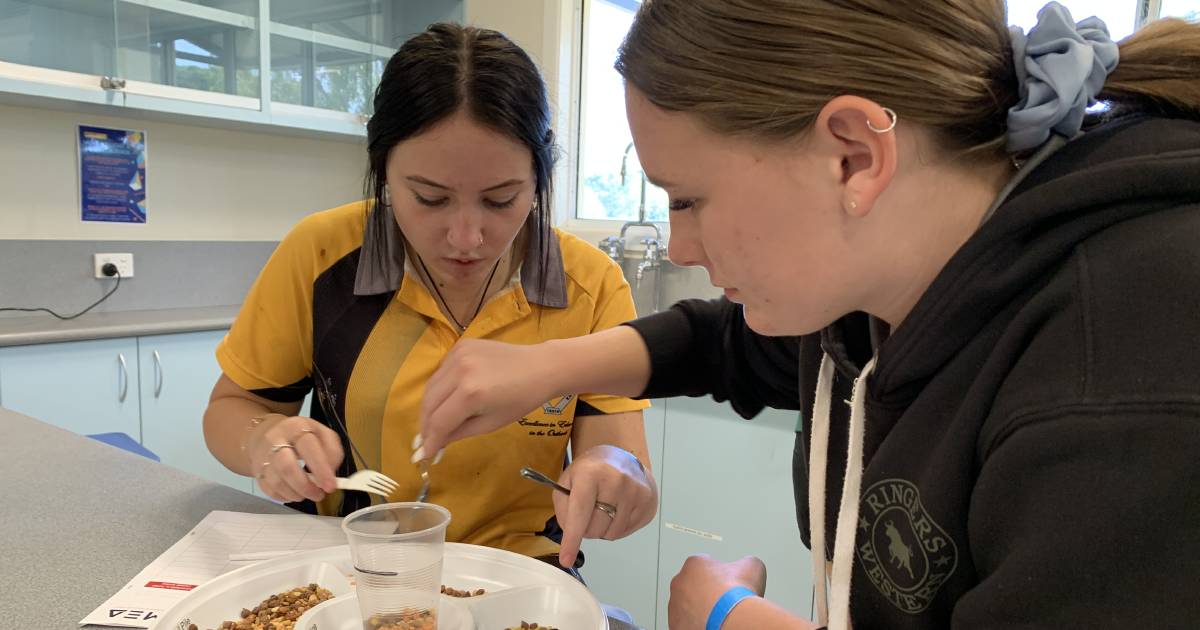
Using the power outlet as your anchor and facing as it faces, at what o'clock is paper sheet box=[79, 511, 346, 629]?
The paper sheet is roughly at 12 o'clock from the power outlet.

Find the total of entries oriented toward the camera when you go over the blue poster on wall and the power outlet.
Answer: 2

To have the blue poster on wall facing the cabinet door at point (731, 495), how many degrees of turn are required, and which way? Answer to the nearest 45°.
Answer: approximately 45° to its left

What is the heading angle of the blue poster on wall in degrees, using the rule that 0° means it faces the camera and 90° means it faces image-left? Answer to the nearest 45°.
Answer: approximately 0°

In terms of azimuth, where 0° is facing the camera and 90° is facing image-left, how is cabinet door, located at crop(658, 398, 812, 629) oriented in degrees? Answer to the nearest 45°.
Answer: approximately 45°

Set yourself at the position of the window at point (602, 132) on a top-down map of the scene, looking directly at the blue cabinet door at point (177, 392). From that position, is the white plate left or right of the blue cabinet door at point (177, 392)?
left

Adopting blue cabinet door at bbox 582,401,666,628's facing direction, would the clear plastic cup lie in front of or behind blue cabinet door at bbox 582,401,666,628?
in front

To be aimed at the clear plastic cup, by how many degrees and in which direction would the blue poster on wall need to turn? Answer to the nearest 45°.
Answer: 0° — it already faces it

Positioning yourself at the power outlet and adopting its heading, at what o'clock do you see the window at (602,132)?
The window is roughly at 9 o'clock from the power outlet.
